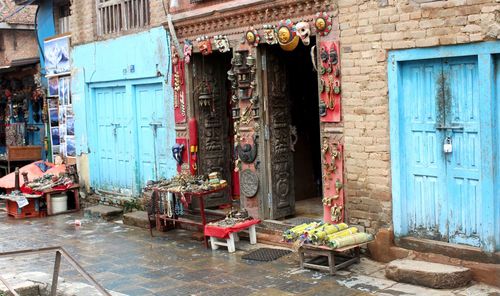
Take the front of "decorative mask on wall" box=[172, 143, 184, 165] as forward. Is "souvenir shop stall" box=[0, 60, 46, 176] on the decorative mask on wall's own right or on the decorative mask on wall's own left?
on the decorative mask on wall's own right

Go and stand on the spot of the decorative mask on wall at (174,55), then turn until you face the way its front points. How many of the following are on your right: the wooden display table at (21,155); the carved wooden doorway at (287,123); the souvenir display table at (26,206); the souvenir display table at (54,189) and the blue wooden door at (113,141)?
4

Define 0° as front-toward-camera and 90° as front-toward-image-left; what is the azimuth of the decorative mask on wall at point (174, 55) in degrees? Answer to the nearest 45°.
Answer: approximately 45°

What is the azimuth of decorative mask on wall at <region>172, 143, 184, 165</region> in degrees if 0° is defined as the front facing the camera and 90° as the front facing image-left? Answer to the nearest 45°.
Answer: approximately 45°

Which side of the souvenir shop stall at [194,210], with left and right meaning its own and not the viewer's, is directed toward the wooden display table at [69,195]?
right

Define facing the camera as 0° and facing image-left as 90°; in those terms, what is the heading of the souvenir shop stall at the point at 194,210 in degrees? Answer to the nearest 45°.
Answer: approximately 45°

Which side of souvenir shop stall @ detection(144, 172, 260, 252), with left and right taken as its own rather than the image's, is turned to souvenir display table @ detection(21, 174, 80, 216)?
right

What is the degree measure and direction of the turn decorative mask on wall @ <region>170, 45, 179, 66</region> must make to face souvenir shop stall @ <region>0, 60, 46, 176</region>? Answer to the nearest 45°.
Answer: approximately 90° to its right

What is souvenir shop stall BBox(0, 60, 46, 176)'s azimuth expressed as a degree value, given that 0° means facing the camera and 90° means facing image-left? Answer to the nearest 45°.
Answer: approximately 315°
